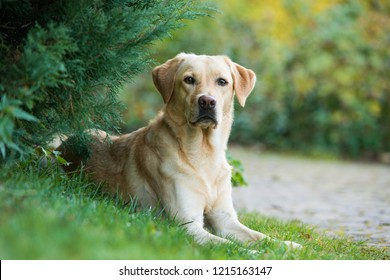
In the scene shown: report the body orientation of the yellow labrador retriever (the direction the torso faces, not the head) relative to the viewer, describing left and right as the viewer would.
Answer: facing the viewer and to the right of the viewer

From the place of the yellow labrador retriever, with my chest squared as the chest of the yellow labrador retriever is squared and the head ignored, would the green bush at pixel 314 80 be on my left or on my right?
on my left
